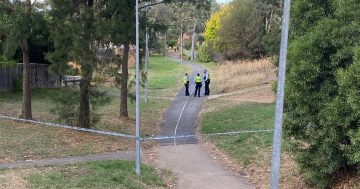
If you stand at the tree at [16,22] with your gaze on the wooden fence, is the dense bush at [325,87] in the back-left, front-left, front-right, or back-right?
back-right

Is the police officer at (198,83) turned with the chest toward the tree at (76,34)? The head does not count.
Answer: no

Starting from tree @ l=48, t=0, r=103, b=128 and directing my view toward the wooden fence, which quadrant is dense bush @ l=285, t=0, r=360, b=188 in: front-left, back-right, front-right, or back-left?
back-right

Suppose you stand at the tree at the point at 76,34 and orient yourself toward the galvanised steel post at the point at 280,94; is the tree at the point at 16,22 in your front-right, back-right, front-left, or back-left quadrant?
back-right
